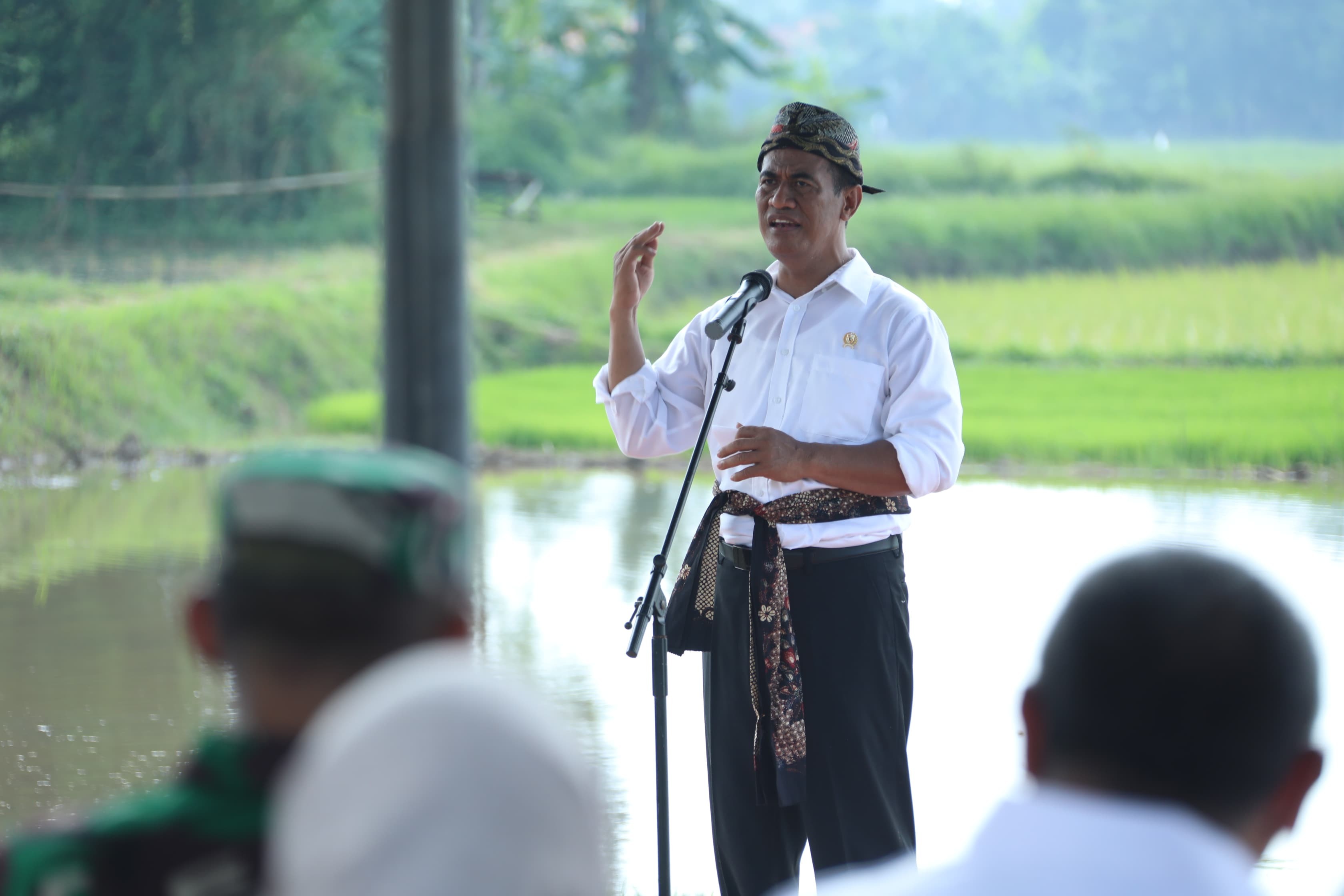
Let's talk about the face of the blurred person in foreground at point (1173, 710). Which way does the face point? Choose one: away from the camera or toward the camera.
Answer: away from the camera

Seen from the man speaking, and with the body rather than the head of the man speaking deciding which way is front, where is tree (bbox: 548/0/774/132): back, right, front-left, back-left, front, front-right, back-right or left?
back-right

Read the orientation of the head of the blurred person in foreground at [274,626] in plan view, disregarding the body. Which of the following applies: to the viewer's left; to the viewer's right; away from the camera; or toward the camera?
away from the camera

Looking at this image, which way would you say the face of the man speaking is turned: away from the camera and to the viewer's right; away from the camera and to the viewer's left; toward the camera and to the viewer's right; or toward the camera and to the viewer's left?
toward the camera and to the viewer's left

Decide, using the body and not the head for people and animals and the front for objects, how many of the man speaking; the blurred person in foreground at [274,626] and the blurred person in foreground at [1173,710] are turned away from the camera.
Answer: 2

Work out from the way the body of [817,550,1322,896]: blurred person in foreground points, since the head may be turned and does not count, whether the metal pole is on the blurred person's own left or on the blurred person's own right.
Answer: on the blurred person's own left

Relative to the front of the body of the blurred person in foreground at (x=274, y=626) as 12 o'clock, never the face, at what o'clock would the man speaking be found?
The man speaking is roughly at 1 o'clock from the blurred person in foreground.

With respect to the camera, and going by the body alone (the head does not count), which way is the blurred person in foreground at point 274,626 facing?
away from the camera

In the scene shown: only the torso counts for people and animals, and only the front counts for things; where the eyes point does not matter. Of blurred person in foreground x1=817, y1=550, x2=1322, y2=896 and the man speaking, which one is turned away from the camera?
the blurred person in foreground

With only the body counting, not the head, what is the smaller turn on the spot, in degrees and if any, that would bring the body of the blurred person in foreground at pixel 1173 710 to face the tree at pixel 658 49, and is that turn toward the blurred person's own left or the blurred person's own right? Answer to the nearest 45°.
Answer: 0° — they already face it

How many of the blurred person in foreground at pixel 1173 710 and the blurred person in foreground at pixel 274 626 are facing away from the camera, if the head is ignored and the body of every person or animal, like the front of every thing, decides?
2

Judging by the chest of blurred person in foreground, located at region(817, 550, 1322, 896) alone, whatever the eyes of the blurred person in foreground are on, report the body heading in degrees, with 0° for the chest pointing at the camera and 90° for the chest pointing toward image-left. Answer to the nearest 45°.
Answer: approximately 180°

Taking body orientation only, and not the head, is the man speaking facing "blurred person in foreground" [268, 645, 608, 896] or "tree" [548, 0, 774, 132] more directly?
the blurred person in foreground

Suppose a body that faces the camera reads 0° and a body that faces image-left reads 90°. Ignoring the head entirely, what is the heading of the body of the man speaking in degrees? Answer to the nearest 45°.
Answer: approximately 45°
